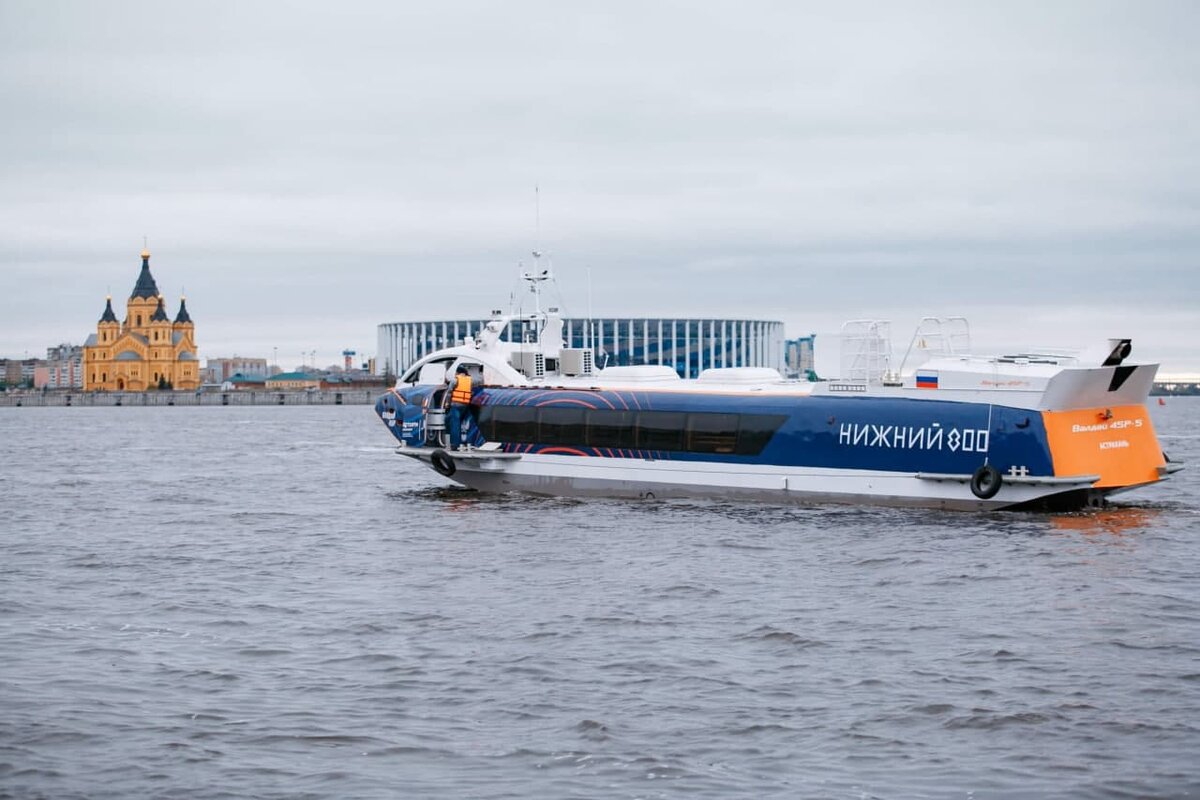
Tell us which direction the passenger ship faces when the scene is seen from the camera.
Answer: facing away from the viewer and to the left of the viewer
